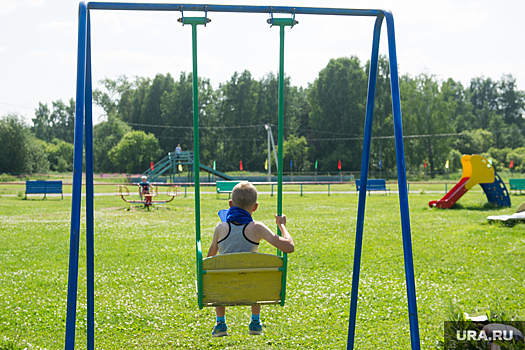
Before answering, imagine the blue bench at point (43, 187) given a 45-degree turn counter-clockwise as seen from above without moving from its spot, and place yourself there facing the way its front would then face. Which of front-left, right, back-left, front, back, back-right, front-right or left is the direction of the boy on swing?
front-right

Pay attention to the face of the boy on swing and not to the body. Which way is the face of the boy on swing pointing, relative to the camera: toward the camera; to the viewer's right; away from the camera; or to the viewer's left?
away from the camera

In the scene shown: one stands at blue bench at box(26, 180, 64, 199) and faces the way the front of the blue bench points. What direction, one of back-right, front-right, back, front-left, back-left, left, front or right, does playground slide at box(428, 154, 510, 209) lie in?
front-left

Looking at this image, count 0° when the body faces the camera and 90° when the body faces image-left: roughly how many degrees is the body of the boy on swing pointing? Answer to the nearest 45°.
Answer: approximately 180°

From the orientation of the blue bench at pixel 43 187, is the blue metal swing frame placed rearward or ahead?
ahead

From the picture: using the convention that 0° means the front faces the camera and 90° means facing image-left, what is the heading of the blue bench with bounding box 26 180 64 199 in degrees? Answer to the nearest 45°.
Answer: approximately 0°

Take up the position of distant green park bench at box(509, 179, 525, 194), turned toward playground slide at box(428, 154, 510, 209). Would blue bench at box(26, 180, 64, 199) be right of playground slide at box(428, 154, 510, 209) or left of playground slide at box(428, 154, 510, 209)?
right

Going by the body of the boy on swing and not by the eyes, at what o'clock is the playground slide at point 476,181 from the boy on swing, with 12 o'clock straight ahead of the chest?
The playground slide is roughly at 1 o'clock from the boy on swing.
